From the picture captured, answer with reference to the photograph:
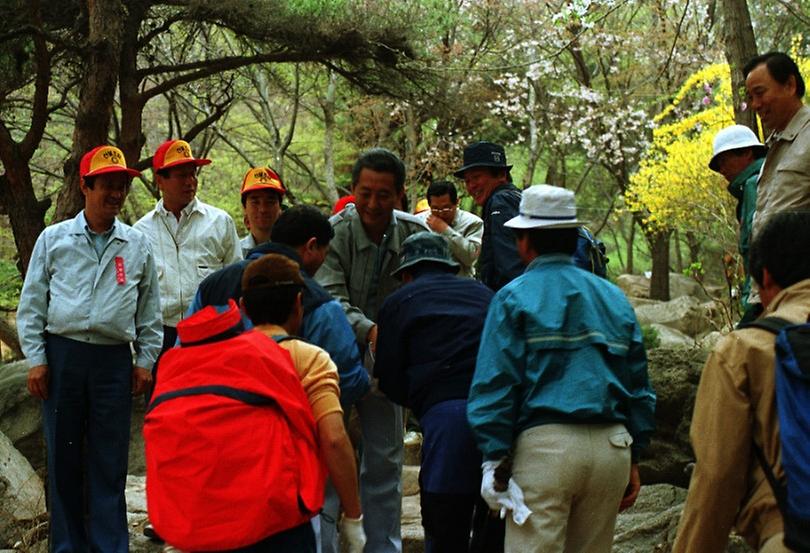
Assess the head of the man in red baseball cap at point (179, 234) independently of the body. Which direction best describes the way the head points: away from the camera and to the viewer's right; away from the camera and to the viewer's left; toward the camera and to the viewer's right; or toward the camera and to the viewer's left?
toward the camera and to the viewer's right

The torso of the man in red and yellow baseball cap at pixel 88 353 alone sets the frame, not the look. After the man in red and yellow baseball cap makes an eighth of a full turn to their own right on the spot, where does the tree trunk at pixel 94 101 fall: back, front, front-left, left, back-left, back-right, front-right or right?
back-right

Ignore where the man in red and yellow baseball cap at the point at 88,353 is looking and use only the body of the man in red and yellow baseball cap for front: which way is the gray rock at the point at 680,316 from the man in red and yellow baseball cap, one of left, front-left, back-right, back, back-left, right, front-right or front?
back-left

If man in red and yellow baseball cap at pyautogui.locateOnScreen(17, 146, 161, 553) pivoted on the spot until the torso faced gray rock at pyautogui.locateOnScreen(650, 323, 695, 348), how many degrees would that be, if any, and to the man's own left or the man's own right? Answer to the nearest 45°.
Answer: approximately 135° to the man's own left

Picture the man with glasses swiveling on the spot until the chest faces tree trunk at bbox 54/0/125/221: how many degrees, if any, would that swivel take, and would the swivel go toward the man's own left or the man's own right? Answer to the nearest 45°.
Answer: approximately 45° to the man's own right

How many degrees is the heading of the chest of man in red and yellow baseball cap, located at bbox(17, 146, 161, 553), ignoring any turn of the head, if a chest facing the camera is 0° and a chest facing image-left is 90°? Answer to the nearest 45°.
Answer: approximately 0°

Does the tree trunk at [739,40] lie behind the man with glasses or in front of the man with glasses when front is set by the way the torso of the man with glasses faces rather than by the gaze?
behind
